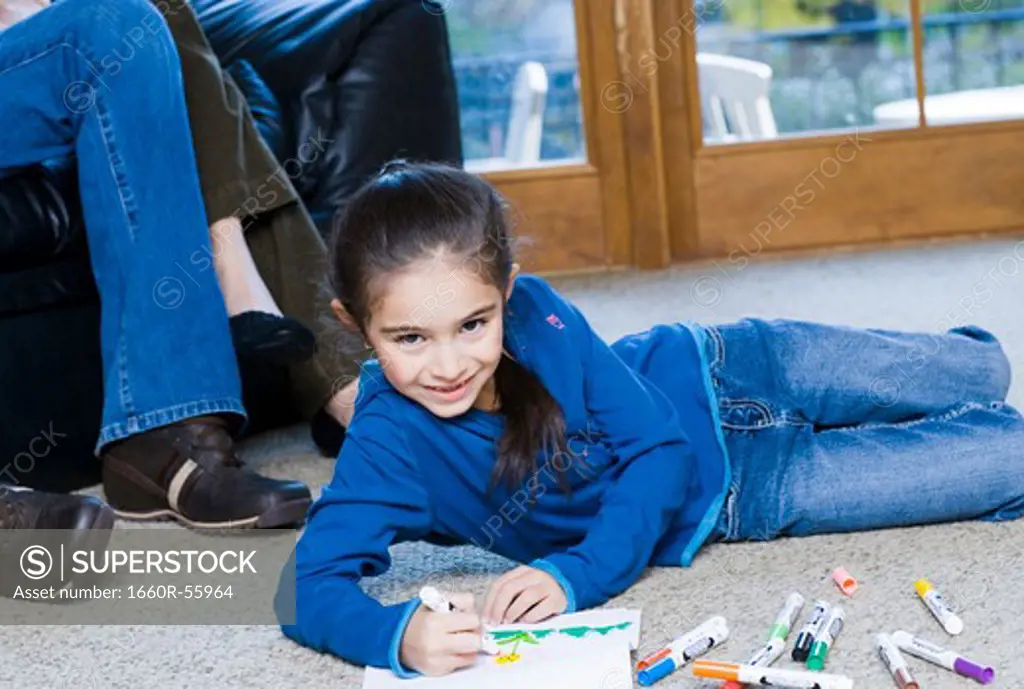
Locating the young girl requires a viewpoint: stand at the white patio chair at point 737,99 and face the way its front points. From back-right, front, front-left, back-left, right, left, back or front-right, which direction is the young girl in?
back-right

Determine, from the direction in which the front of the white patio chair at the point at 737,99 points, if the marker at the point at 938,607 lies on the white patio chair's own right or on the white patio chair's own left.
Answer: on the white patio chair's own right

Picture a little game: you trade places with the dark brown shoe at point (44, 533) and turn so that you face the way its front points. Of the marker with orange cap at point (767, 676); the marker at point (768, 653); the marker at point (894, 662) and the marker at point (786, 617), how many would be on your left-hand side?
0

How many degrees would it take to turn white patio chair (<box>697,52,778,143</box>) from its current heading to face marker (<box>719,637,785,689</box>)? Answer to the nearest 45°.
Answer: approximately 135° to its right

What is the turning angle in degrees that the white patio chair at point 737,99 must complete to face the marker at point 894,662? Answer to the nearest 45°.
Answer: approximately 135° to its right

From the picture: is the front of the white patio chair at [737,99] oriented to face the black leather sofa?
no

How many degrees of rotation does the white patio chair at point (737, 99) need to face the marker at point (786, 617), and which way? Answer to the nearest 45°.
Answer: approximately 135° to its right

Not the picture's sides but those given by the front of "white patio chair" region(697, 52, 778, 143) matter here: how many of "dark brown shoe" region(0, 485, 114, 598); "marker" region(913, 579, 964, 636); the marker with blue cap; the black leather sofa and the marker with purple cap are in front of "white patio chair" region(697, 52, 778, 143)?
0

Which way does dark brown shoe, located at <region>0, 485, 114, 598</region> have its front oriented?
to the viewer's right

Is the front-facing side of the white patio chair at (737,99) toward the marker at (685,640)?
no

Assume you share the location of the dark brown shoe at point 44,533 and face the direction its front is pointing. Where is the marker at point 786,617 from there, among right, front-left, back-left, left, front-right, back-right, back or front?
front-right

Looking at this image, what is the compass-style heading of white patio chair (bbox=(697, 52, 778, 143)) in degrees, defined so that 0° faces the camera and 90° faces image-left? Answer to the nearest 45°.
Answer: approximately 225°

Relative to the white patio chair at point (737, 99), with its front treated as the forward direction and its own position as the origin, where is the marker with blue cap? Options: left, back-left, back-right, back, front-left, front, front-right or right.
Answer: back-right

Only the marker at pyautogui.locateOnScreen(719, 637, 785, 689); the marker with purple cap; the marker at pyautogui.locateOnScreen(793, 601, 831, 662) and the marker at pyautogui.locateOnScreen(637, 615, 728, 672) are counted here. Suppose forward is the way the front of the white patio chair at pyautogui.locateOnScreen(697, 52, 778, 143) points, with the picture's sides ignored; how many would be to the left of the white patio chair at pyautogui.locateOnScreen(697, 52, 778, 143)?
0

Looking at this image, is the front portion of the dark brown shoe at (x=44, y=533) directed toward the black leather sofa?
no

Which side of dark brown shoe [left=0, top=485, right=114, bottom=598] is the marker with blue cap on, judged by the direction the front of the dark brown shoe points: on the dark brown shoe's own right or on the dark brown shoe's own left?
on the dark brown shoe's own right

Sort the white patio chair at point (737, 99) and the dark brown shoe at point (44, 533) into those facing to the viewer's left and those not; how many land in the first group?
0

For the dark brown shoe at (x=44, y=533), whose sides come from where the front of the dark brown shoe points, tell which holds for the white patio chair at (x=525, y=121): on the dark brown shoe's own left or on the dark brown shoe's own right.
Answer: on the dark brown shoe's own left
